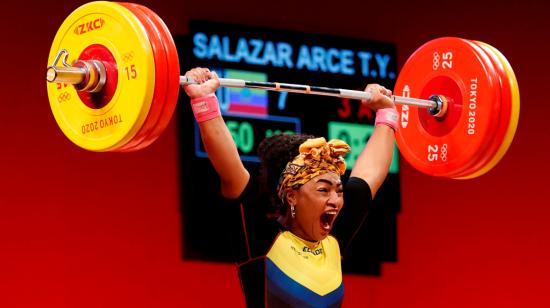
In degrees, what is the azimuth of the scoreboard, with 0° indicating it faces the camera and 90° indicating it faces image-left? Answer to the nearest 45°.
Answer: approximately 0°

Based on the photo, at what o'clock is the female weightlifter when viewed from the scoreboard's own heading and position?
The female weightlifter is roughly at 12 o'clock from the scoreboard.

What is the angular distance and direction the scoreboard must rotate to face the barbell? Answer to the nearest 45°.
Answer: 0° — it already faces it

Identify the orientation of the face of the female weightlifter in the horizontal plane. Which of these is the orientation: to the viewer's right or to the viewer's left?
to the viewer's right

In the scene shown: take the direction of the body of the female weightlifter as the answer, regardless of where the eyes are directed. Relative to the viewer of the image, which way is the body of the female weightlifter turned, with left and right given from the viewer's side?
facing the viewer and to the right of the viewer

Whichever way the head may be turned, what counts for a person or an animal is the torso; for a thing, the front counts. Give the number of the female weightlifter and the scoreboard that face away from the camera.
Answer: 0
